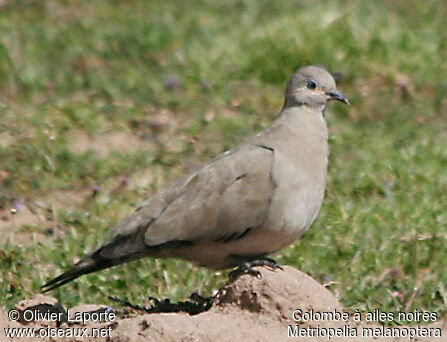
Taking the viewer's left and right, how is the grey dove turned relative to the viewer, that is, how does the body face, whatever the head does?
facing to the right of the viewer
